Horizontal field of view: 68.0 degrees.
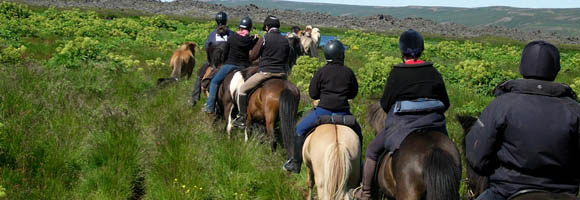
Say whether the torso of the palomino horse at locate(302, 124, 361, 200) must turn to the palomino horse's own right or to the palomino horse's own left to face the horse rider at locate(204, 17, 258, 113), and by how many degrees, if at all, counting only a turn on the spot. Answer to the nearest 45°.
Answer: approximately 45° to the palomino horse's own left

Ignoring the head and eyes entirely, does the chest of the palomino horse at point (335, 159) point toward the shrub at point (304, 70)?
yes

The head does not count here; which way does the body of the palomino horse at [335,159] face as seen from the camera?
away from the camera

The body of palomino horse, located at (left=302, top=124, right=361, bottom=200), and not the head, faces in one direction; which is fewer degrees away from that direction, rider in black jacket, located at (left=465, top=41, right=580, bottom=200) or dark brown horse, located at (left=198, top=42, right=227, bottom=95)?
the dark brown horse

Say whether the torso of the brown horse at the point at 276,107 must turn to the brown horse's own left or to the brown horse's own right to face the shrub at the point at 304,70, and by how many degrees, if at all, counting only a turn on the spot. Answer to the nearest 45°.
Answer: approximately 45° to the brown horse's own right

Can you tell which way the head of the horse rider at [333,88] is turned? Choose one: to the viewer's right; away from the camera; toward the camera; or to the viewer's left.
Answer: away from the camera

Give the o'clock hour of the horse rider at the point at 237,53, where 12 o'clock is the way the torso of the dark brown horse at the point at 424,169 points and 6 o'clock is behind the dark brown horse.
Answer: The horse rider is roughly at 12 o'clock from the dark brown horse.

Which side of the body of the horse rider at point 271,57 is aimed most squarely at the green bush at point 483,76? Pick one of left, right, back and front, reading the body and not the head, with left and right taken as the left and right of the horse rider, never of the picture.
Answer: right

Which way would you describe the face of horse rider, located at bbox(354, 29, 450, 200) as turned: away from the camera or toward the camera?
away from the camera

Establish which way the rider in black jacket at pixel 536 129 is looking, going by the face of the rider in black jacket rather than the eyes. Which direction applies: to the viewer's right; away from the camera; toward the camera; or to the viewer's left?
away from the camera

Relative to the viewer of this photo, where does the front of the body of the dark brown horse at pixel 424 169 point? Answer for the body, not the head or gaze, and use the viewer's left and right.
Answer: facing away from the viewer and to the left of the viewer

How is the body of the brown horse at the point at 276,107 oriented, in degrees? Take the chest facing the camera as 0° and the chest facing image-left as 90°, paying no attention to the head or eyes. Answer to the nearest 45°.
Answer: approximately 135°

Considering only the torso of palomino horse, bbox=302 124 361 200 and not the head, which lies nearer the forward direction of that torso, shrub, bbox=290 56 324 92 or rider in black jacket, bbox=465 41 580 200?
the shrub
